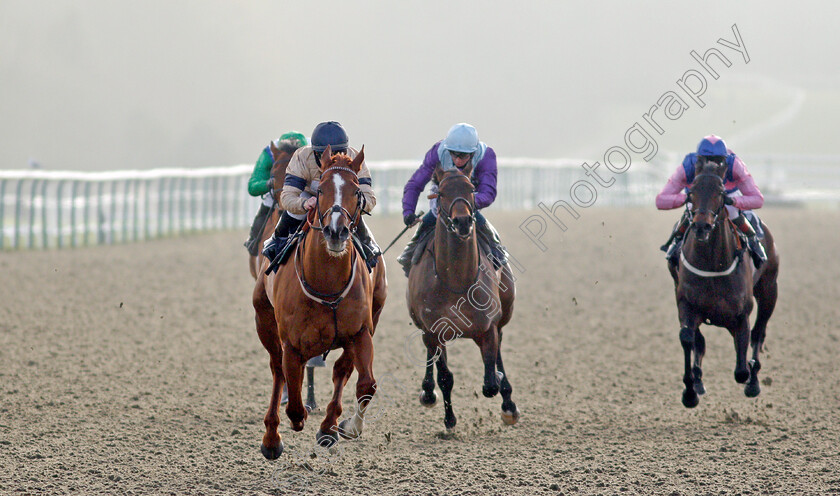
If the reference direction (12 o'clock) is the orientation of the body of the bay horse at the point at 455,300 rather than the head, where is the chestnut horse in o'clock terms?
The chestnut horse is roughly at 1 o'clock from the bay horse.

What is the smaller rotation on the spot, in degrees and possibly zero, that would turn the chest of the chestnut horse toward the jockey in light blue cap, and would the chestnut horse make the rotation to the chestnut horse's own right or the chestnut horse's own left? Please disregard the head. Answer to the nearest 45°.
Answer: approximately 135° to the chestnut horse's own left

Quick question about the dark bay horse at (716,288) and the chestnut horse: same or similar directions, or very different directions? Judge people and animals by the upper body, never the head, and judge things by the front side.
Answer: same or similar directions

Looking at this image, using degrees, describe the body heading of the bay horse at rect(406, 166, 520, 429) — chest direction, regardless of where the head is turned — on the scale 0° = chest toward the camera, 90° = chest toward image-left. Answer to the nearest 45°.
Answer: approximately 0°

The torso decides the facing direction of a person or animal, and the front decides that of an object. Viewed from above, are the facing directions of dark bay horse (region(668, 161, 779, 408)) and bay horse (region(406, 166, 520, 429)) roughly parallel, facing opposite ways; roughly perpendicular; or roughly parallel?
roughly parallel

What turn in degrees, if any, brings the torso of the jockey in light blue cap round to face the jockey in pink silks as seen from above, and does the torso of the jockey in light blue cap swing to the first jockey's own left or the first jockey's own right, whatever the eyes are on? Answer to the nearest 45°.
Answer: approximately 90° to the first jockey's own left

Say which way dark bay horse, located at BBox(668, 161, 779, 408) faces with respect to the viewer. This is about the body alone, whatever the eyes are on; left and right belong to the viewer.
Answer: facing the viewer

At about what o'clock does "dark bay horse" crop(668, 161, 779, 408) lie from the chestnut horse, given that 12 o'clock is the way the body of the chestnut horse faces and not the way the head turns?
The dark bay horse is roughly at 8 o'clock from the chestnut horse.

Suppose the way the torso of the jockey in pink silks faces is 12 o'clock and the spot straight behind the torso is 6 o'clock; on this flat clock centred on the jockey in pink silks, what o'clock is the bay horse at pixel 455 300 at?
The bay horse is roughly at 2 o'clock from the jockey in pink silks.

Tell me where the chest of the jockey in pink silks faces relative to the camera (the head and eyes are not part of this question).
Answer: toward the camera

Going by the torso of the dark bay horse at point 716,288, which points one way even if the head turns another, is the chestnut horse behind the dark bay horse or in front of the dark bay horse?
in front

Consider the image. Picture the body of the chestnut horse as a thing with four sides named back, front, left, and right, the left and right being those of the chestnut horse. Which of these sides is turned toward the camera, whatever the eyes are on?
front

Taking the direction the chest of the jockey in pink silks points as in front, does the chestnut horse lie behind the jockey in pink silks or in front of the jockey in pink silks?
in front

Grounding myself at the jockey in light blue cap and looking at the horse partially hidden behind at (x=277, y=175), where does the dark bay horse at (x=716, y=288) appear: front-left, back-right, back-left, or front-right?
back-right

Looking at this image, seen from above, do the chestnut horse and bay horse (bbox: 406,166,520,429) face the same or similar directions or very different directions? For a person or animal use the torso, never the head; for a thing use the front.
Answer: same or similar directions

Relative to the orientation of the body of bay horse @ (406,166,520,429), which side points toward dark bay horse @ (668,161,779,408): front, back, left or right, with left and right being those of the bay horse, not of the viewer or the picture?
left
